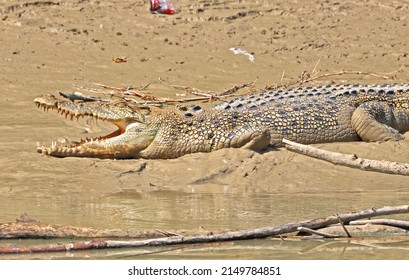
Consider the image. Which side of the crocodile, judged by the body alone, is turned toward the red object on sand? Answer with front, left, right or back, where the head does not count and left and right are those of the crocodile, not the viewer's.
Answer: right

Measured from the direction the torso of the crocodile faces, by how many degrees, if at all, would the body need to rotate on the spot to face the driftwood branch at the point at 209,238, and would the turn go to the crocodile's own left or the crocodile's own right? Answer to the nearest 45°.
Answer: approximately 90° to the crocodile's own left

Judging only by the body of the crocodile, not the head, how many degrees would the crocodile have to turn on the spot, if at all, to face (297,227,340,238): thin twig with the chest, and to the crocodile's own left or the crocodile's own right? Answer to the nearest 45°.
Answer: approximately 90° to the crocodile's own left

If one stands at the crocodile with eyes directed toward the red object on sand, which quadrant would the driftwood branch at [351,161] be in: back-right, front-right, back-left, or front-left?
back-right

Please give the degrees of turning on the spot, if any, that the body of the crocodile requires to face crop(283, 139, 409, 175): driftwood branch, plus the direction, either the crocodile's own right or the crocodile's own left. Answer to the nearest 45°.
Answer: approximately 135° to the crocodile's own left

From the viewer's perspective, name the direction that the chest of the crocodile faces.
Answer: to the viewer's left
